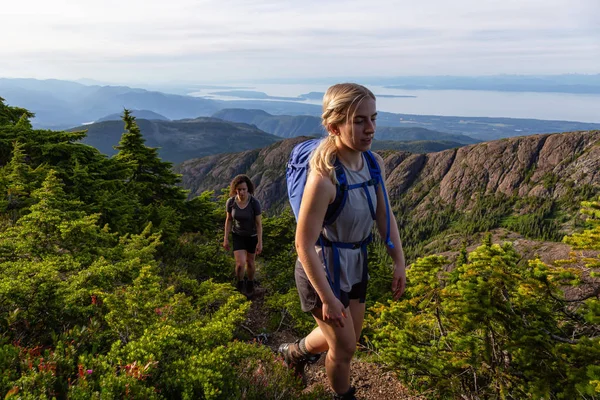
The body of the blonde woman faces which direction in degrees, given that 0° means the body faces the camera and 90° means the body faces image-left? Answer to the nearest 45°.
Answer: approximately 315°

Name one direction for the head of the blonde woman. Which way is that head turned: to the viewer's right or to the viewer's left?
to the viewer's right

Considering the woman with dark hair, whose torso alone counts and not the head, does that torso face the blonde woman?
yes

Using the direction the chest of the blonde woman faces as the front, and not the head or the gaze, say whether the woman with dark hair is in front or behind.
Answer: behind

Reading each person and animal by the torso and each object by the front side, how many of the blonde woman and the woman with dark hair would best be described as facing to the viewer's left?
0

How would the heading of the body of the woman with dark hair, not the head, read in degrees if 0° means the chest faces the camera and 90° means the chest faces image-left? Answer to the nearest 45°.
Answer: approximately 0°
